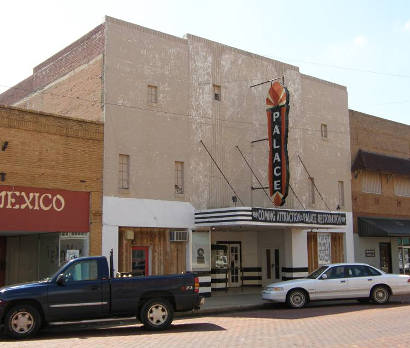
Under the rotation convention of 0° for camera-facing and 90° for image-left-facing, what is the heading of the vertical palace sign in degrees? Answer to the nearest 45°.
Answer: approximately 45°

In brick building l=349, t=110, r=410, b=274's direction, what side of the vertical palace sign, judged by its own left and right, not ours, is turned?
back

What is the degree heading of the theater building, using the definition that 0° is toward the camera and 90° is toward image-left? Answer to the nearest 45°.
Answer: approximately 315°
